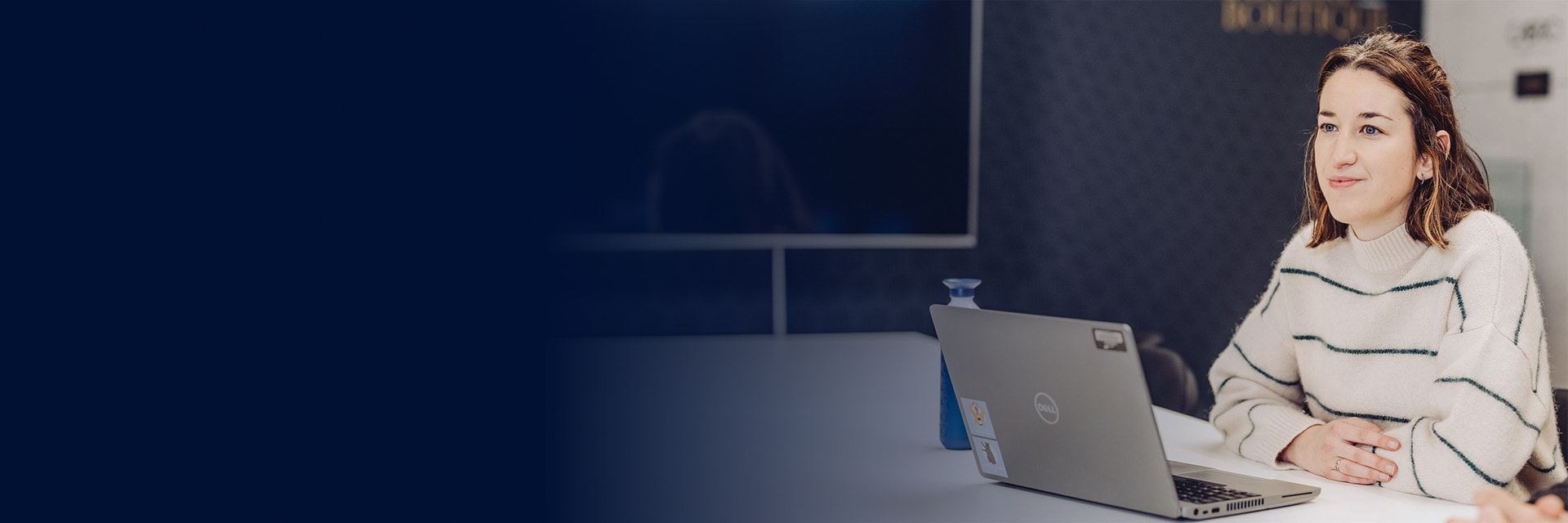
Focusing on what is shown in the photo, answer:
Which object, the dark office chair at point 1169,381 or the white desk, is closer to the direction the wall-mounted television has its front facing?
the white desk

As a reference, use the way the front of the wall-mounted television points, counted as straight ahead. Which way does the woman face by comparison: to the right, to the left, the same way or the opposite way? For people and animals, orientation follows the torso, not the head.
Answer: to the right

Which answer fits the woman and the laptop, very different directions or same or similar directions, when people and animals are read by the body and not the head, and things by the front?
very different directions

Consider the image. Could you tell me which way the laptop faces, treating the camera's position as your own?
facing away from the viewer and to the right of the viewer

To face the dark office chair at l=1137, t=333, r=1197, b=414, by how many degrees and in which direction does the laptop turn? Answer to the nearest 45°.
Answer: approximately 45° to its left

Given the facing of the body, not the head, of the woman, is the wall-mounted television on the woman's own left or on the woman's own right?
on the woman's own right

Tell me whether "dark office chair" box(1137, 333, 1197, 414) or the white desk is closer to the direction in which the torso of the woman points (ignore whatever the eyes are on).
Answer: the white desk

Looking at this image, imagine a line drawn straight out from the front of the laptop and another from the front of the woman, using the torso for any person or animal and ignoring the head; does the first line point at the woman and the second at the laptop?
yes

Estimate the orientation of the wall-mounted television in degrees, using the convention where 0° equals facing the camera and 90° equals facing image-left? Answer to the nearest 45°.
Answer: approximately 0°

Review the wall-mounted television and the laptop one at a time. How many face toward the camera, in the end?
1

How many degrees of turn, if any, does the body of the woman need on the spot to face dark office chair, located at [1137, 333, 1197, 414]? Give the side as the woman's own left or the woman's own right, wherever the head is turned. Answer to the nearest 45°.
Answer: approximately 90° to the woman's own right
